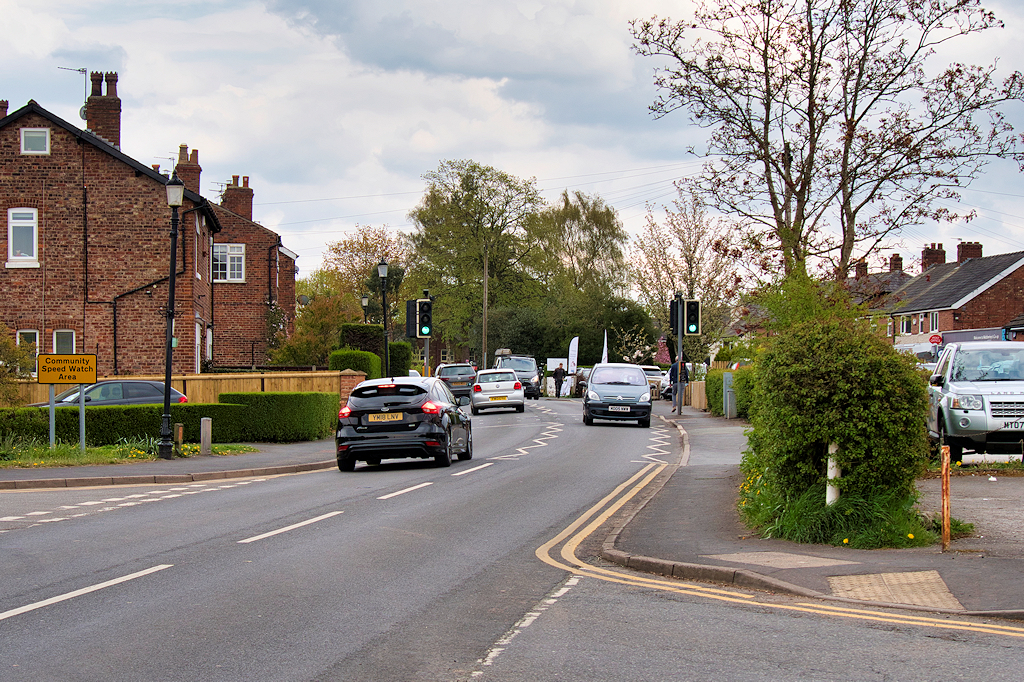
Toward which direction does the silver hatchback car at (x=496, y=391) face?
away from the camera

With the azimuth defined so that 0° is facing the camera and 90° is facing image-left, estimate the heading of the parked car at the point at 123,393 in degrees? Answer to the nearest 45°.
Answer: approximately 90°

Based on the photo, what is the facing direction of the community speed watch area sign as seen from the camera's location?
facing the viewer

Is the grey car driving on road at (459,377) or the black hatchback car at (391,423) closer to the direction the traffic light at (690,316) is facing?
the black hatchback car

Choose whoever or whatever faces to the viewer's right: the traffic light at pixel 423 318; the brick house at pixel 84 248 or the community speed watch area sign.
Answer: the brick house

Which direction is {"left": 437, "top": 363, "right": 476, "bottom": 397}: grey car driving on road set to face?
away from the camera

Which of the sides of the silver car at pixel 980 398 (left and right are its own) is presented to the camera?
front

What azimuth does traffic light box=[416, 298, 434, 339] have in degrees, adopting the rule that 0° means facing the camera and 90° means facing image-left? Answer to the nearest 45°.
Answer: approximately 0°

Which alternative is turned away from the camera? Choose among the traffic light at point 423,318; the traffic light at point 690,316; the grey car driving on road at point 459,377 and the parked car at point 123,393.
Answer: the grey car driving on road at point 459,377

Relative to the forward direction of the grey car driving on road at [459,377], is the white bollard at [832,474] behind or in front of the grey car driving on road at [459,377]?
behind

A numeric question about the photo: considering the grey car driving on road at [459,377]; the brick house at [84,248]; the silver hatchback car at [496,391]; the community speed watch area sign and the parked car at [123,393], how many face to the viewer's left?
1

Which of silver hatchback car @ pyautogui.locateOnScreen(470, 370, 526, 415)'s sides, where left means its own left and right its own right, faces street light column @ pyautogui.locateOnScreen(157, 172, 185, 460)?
back

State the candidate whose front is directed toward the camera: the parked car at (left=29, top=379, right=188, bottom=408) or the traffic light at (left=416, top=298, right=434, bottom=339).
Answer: the traffic light

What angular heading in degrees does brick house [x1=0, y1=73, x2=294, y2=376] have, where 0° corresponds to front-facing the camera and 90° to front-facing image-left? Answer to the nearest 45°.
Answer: approximately 270°
